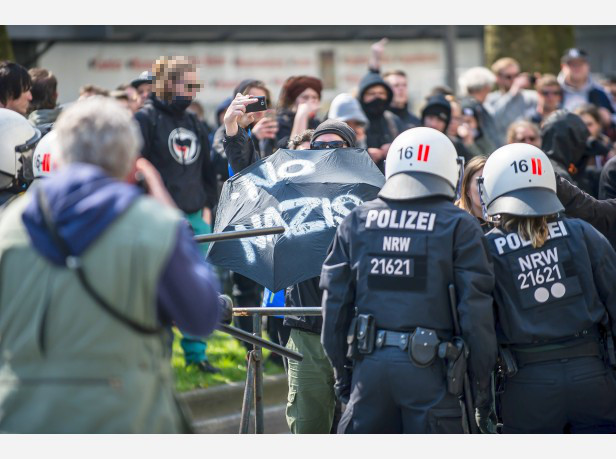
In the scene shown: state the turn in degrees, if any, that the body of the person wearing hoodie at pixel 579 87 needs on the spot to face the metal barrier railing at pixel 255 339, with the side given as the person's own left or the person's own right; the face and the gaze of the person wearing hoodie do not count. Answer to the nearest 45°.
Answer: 0° — they already face it

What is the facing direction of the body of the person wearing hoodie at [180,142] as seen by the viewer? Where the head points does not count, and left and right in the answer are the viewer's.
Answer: facing the viewer and to the right of the viewer

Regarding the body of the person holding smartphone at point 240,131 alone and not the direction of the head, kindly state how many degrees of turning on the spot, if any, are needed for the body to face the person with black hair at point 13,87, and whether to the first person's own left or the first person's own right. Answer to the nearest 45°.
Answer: approximately 90° to the first person's own right

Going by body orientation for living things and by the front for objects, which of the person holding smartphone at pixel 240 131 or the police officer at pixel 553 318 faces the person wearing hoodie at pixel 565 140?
the police officer

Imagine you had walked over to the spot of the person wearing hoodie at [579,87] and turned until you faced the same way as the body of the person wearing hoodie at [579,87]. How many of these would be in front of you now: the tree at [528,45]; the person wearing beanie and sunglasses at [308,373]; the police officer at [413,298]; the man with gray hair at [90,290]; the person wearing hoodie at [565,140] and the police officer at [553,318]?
5

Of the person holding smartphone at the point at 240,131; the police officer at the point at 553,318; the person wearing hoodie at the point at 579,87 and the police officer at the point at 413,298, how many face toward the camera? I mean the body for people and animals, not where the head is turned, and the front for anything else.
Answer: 2

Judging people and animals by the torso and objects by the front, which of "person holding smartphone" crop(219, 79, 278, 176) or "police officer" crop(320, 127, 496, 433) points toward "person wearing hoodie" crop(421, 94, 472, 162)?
the police officer

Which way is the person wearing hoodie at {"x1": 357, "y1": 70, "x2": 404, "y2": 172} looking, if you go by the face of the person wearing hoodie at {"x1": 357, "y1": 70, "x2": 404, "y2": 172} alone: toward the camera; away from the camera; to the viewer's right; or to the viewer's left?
toward the camera

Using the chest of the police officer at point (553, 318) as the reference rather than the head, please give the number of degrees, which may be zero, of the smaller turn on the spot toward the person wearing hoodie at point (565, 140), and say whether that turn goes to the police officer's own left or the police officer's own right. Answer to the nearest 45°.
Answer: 0° — they already face them

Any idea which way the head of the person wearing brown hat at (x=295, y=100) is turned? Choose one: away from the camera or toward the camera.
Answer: toward the camera

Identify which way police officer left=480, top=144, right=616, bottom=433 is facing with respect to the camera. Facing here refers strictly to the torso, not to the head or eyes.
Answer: away from the camera

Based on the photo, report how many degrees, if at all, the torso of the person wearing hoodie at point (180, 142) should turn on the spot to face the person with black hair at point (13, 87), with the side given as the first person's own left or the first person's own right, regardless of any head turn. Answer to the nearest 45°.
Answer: approximately 90° to the first person's own right

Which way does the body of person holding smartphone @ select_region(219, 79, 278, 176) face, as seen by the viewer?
toward the camera

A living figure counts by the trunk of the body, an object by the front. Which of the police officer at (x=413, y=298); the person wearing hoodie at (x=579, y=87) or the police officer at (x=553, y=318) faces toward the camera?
the person wearing hoodie

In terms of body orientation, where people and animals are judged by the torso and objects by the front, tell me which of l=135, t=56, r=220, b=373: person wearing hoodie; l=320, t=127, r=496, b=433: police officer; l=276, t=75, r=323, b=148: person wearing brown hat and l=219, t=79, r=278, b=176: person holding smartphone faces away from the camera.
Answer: the police officer

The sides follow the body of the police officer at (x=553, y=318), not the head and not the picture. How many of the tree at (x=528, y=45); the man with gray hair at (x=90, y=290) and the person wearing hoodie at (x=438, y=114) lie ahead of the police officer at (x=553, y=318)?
2

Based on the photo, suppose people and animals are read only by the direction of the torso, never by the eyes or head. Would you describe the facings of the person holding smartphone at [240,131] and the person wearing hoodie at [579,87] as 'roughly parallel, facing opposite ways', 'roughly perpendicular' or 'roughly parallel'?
roughly parallel

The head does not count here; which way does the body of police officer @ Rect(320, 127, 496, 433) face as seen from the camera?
away from the camera

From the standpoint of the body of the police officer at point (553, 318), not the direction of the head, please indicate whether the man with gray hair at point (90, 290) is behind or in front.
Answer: behind

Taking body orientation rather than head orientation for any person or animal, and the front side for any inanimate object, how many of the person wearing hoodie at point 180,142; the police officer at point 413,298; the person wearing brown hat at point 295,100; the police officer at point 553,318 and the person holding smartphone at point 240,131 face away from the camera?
2

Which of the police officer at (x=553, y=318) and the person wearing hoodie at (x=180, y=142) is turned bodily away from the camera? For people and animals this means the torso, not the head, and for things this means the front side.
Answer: the police officer

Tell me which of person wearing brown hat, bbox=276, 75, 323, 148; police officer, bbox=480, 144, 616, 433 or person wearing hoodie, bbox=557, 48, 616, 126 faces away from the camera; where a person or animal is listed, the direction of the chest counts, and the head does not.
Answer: the police officer

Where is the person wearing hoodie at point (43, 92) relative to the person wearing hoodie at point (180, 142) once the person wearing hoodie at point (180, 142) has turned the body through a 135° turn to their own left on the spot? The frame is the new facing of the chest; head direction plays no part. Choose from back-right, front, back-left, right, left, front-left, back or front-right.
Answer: left
